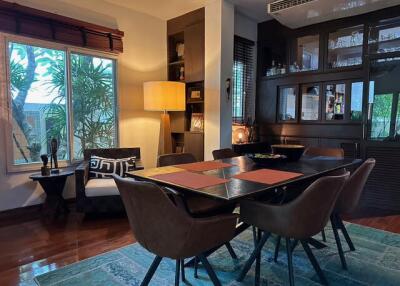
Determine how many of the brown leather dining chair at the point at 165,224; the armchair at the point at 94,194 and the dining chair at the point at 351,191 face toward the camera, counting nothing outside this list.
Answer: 1

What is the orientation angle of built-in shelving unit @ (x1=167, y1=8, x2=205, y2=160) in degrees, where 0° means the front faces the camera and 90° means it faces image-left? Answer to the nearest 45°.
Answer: approximately 45°

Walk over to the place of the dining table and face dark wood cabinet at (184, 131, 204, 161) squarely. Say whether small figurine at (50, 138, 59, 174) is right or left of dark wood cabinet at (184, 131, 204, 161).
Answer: left

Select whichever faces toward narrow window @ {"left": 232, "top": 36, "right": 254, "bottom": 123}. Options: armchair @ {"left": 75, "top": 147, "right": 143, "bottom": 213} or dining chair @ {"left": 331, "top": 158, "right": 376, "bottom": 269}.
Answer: the dining chair

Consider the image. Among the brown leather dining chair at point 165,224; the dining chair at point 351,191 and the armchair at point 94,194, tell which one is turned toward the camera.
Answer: the armchair

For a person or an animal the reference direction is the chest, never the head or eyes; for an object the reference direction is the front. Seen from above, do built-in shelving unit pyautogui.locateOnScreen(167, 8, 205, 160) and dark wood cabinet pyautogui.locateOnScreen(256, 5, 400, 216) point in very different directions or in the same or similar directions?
same or similar directions

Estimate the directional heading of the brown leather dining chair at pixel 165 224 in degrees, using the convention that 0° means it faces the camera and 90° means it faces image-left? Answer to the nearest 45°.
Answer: approximately 225°

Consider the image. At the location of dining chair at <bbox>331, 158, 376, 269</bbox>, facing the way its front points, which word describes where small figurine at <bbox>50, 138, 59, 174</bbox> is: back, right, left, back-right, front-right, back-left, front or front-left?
front-left

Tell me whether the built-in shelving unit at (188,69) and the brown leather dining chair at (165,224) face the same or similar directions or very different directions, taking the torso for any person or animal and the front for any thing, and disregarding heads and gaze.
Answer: very different directions

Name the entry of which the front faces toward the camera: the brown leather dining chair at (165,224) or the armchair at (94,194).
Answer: the armchair

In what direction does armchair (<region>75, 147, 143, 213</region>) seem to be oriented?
toward the camera

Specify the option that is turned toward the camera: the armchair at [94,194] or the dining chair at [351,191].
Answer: the armchair

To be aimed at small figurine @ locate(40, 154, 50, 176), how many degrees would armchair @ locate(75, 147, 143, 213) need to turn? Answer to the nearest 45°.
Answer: approximately 135° to its right

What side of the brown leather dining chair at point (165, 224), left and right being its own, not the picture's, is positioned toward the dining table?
front
